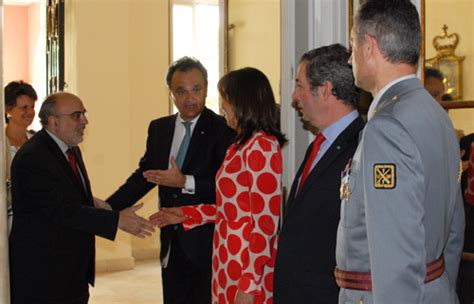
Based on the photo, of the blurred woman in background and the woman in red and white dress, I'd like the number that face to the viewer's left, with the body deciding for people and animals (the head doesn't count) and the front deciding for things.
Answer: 1

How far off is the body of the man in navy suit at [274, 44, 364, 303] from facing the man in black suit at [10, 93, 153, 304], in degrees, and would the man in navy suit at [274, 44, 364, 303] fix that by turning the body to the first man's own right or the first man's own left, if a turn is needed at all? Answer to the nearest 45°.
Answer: approximately 45° to the first man's own right

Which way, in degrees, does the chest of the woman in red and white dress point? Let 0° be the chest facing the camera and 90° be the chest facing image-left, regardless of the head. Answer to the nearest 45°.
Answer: approximately 90°

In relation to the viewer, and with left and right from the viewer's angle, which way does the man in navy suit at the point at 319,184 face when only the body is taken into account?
facing to the left of the viewer

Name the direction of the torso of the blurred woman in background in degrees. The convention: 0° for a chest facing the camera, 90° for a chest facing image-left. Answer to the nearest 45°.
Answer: approximately 315°

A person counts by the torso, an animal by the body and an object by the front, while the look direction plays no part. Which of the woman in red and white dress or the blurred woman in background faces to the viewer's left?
the woman in red and white dress

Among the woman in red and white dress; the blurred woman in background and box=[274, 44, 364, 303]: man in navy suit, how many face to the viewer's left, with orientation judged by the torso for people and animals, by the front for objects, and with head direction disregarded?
2

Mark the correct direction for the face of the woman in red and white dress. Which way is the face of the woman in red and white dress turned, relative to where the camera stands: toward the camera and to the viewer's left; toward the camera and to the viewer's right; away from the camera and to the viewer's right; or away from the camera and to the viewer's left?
away from the camera and to the viewer's left
